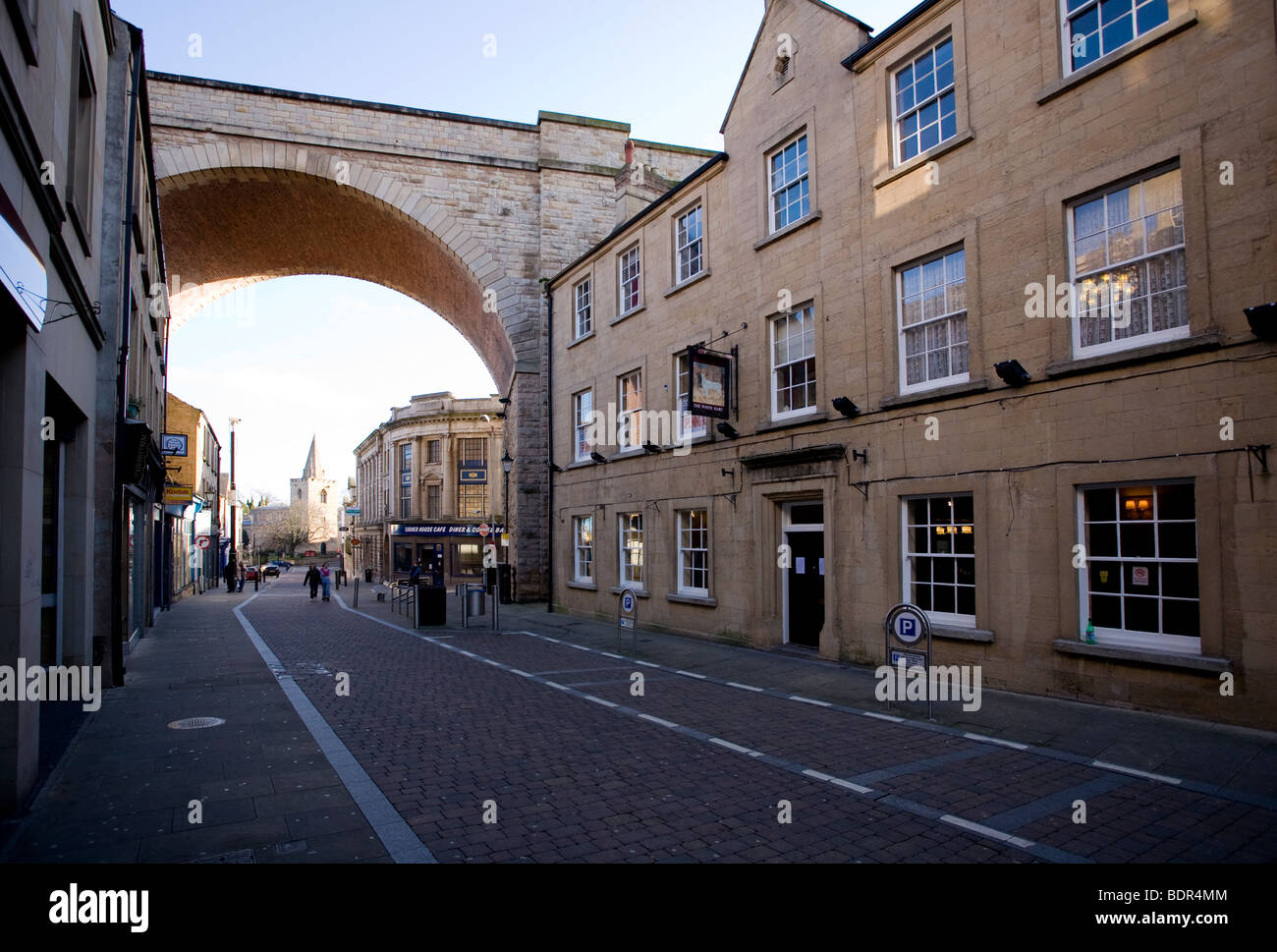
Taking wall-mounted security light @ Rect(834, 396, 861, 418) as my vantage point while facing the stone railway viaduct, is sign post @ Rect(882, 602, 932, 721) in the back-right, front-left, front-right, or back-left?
back-left

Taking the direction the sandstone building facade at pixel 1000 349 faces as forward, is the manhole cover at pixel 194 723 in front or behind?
in front

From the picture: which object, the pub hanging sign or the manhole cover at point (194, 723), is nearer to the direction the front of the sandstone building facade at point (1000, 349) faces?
the manhole cover

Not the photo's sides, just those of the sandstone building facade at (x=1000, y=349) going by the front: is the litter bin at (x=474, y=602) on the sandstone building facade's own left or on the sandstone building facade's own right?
on the sandstone building facade's own right

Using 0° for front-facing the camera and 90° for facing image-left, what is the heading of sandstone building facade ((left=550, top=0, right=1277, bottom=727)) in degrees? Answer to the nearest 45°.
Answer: approximately 45°

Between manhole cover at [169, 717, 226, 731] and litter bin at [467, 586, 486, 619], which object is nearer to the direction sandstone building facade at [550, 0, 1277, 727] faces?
the manhole cover
